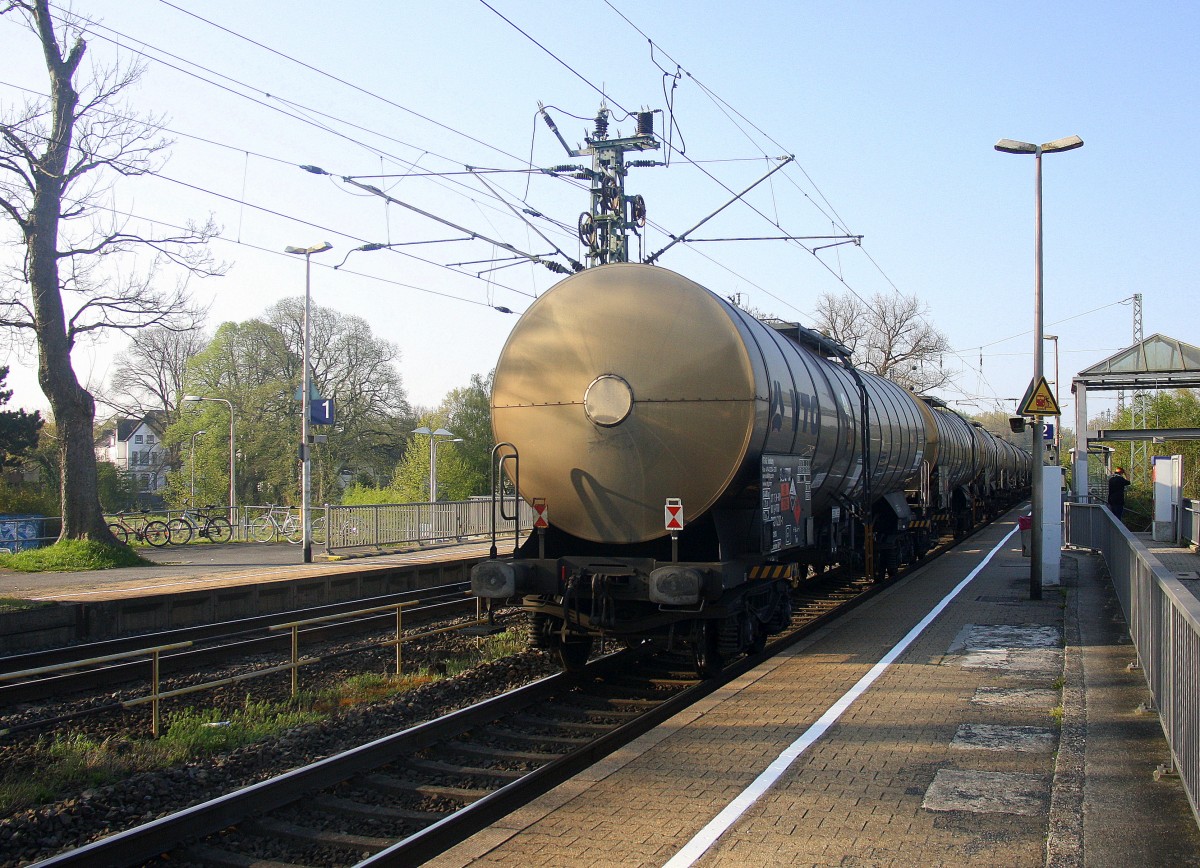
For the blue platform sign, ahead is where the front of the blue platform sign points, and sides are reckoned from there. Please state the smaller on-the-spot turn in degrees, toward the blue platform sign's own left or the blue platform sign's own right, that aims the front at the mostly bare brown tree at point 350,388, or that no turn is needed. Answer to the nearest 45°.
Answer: approximately 180°

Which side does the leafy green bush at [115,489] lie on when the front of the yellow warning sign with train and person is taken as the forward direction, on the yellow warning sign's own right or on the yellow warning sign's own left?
on the yellow warning sign's own right

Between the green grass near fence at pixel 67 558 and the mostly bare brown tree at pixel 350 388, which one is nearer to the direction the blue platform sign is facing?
the green grass near fence

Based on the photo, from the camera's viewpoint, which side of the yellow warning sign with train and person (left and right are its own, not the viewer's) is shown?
front

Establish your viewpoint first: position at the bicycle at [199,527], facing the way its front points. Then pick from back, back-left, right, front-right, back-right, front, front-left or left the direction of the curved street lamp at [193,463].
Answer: right

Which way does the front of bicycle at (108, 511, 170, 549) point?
to the viewer's left

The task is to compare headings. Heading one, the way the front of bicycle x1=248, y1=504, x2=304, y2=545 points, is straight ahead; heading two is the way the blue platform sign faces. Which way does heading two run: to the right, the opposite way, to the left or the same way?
to the left

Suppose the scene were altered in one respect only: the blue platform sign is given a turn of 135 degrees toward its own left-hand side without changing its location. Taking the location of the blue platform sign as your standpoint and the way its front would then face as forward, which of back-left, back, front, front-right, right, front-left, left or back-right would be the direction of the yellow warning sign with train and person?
right

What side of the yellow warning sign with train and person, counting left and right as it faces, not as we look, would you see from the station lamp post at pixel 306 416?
right

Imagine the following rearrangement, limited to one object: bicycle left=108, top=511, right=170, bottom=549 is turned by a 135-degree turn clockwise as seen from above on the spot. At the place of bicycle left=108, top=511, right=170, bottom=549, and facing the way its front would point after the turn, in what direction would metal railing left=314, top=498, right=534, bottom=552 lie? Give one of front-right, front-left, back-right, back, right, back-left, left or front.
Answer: right

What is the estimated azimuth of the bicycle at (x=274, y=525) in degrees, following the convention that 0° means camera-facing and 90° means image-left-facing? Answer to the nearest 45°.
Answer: approximately 90°
